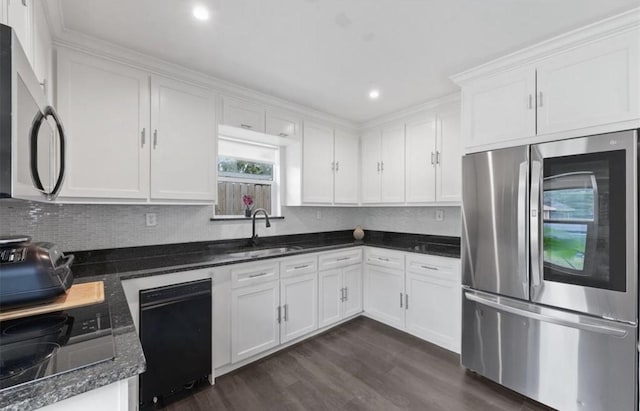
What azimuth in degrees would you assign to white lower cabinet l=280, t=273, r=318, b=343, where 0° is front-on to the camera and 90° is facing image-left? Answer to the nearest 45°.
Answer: approximately 315°

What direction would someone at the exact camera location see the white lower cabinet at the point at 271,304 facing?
facing the viewer and to the right of the viewer

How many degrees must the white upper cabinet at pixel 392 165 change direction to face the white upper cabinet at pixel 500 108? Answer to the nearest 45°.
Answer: approximately 90° to its left

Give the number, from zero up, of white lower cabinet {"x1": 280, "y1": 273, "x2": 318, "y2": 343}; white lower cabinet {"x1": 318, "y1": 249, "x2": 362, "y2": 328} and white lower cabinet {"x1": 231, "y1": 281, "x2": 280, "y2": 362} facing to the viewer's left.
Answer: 0

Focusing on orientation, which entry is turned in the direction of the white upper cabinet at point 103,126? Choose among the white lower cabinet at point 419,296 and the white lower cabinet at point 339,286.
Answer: the white lower cabinet at point 419,296

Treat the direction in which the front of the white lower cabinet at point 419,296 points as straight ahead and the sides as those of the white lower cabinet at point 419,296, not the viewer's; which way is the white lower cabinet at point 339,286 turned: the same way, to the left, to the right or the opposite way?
to the left

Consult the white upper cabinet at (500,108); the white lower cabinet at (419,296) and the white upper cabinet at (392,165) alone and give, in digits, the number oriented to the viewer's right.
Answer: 0

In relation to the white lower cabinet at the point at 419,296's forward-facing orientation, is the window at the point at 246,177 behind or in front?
in front

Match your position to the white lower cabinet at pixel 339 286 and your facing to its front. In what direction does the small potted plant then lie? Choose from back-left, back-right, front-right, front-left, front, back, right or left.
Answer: back-right

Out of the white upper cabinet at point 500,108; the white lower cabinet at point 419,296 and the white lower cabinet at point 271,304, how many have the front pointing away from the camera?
0

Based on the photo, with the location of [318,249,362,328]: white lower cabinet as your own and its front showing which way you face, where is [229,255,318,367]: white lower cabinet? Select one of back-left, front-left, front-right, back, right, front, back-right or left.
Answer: right

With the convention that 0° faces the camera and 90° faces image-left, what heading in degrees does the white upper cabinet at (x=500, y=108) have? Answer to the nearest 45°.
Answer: approximately 45°

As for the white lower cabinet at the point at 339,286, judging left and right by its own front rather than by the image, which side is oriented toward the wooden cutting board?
right

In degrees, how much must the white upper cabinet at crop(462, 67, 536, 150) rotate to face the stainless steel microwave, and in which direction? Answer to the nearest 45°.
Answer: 0° — it already faces it
